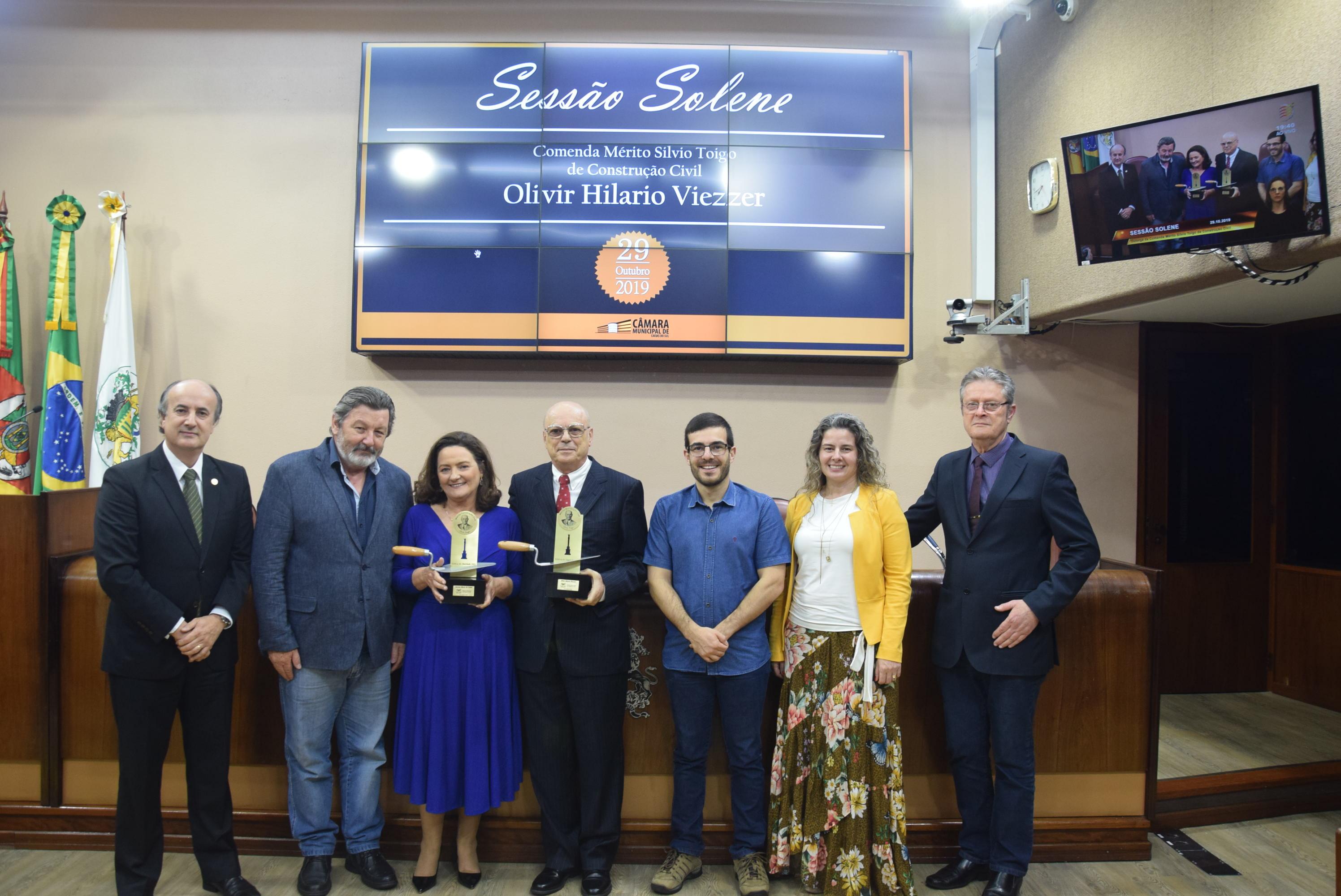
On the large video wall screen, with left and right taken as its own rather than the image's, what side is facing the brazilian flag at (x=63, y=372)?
right

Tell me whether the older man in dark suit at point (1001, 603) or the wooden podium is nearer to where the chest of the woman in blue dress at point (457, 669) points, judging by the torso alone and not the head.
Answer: the older man in dark suit

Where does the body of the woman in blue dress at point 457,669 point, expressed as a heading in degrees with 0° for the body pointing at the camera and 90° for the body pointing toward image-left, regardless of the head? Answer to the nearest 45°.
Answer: approximately 0°

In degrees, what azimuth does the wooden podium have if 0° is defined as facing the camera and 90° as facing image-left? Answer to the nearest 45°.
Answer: approximately 0°

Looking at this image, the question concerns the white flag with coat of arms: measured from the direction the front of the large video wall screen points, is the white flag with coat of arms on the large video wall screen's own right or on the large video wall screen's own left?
on the large video wall screen's own right
